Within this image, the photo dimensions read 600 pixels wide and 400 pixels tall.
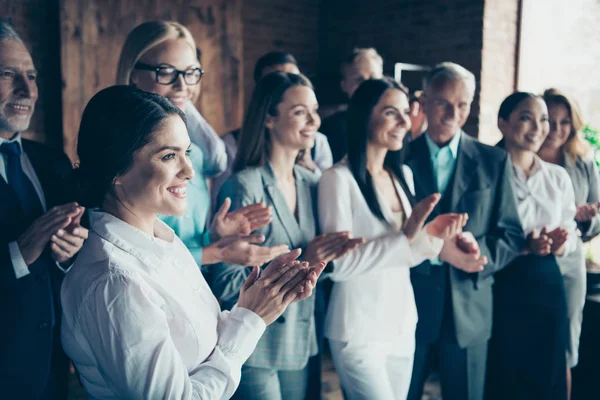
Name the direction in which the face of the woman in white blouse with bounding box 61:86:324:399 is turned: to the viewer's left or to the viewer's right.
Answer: to the viewer's right

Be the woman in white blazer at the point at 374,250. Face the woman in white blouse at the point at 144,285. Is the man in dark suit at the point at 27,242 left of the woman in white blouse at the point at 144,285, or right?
right

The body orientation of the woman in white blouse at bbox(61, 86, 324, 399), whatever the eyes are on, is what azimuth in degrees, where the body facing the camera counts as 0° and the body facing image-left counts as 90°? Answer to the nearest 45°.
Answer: approximately 270°

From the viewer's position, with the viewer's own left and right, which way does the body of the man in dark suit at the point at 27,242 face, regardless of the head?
facing the viewer and to the right of the viewer

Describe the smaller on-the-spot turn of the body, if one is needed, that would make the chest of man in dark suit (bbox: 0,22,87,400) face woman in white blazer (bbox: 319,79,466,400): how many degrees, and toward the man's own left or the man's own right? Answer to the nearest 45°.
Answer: approximately 45° to the man's own left

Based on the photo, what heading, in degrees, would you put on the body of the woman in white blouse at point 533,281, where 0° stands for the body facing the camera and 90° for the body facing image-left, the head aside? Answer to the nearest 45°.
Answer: approximately 0°

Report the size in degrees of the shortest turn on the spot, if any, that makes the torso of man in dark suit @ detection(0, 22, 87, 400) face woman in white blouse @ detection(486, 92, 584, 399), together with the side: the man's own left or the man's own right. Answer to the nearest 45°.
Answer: approximately 45° to the man's own left

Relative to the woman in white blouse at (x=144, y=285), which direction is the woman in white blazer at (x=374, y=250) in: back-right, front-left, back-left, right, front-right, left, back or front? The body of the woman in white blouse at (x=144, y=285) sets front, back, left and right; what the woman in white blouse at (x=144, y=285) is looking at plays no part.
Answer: front-left

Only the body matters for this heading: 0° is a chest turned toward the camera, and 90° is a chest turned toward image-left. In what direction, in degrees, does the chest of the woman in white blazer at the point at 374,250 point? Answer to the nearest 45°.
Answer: approximately 315°
